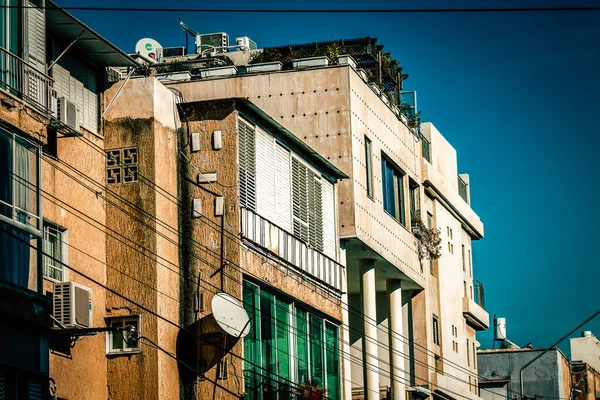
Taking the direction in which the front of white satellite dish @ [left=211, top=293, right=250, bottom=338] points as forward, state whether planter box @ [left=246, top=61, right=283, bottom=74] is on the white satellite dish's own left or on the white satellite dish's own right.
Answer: on the white satellite dish's own left

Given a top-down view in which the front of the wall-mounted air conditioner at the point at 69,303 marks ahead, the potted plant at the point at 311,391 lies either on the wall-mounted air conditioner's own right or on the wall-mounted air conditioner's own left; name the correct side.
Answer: on the wall-mounted air conditioner's own left

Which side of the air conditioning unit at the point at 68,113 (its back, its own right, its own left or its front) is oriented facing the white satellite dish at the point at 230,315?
left

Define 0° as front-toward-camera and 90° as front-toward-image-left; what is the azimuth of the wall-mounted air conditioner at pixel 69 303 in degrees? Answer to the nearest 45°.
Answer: approximately 315°

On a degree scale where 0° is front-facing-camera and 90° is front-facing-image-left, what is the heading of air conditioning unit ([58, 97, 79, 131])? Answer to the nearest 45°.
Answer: approximately 315°

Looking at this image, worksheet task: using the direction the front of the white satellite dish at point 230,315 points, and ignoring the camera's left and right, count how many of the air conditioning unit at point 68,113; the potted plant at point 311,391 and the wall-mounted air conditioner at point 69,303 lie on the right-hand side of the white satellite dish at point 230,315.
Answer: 2

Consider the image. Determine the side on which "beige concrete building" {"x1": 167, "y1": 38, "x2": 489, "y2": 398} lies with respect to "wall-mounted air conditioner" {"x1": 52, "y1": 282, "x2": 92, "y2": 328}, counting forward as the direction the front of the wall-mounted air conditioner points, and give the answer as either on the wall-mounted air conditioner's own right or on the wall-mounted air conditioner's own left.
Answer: on the wall-mounted air conditioner's own left

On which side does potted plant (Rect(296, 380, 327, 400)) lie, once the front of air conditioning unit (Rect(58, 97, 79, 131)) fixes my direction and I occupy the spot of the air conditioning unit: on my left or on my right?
on my left
